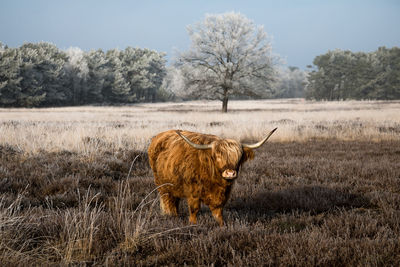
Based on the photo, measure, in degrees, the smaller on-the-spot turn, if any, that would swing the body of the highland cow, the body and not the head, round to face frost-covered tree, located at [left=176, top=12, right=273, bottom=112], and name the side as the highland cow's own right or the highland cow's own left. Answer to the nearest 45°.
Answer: approximately 135° to the highland cow's own left

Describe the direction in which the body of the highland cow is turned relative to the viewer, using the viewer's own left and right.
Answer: facing the viewer and to the right of the viewer
